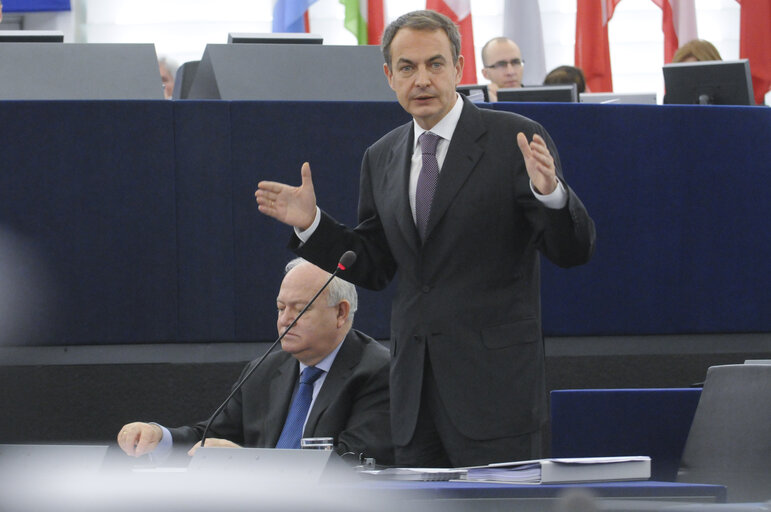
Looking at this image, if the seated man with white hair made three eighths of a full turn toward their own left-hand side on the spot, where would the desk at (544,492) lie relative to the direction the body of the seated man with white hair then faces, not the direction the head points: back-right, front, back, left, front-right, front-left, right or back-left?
right

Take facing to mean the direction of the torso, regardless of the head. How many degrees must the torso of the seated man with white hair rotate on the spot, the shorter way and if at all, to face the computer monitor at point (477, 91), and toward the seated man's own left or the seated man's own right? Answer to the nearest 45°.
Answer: approximately 180°

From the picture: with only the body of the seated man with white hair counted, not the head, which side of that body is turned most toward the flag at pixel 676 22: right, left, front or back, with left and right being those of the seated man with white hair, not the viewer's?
back

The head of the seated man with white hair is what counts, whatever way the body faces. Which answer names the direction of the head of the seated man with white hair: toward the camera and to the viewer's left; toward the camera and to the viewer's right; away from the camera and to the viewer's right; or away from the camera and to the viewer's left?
toward the camera and to the viewer's left

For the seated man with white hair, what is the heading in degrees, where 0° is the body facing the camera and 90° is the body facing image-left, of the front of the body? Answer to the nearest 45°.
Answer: approximately 45°

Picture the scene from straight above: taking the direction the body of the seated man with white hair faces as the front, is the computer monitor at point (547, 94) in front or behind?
behind

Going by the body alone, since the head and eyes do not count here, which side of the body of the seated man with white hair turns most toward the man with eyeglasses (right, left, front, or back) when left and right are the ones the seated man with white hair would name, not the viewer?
back

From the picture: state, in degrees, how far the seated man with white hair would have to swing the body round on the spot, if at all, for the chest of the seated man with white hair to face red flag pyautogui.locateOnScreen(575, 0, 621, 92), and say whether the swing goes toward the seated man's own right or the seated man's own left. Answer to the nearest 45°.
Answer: approximately 180°

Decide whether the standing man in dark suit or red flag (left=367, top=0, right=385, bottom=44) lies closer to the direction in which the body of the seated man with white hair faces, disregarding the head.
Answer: the standing man in dark suit

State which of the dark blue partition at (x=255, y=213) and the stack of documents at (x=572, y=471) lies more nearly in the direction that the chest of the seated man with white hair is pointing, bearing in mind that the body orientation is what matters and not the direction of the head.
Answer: the stack of documents

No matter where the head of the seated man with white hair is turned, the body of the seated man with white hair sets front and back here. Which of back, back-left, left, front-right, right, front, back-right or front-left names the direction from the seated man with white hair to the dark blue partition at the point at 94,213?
right
